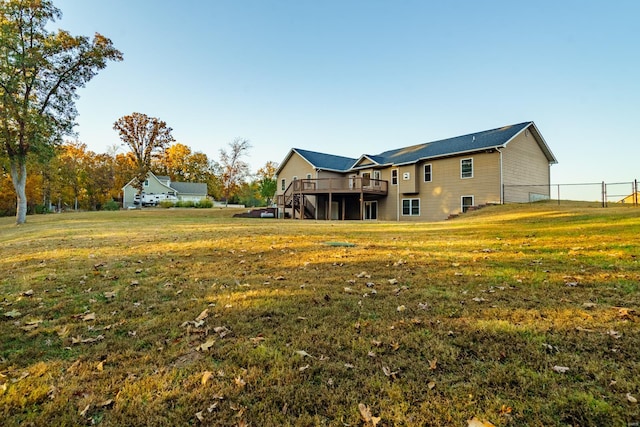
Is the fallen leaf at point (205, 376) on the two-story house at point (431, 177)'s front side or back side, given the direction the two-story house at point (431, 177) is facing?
on the back side

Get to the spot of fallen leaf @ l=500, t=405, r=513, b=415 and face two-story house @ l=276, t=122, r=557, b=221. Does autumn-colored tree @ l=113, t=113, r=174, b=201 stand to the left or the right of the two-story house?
left

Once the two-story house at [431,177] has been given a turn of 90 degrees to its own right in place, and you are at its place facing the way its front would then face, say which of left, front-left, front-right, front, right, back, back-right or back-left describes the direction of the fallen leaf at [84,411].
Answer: front-right

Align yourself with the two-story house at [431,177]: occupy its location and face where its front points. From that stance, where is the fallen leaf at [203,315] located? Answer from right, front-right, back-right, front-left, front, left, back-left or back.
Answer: back-right

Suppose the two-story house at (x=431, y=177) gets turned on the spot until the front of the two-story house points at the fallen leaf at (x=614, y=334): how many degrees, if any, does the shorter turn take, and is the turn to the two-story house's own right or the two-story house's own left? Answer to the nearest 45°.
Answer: approximately 135° to the two-story house's own right

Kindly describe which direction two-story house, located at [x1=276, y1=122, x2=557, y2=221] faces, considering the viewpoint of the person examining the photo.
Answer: facing away from the viewer and to the right of the viewer

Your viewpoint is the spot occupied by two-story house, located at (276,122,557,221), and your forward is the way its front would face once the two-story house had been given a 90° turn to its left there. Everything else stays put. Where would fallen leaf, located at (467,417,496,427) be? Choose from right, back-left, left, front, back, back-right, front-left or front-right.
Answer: back-left

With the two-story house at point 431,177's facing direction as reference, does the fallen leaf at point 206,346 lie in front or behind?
behind

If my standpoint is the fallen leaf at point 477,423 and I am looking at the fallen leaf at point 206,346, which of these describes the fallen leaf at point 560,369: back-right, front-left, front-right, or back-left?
back-right

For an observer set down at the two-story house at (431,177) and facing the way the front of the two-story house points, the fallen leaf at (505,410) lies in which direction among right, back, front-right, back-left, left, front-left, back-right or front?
back-right

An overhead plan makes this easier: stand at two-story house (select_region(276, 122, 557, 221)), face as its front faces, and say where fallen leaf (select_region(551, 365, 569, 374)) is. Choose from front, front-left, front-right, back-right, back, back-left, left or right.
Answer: back-right
